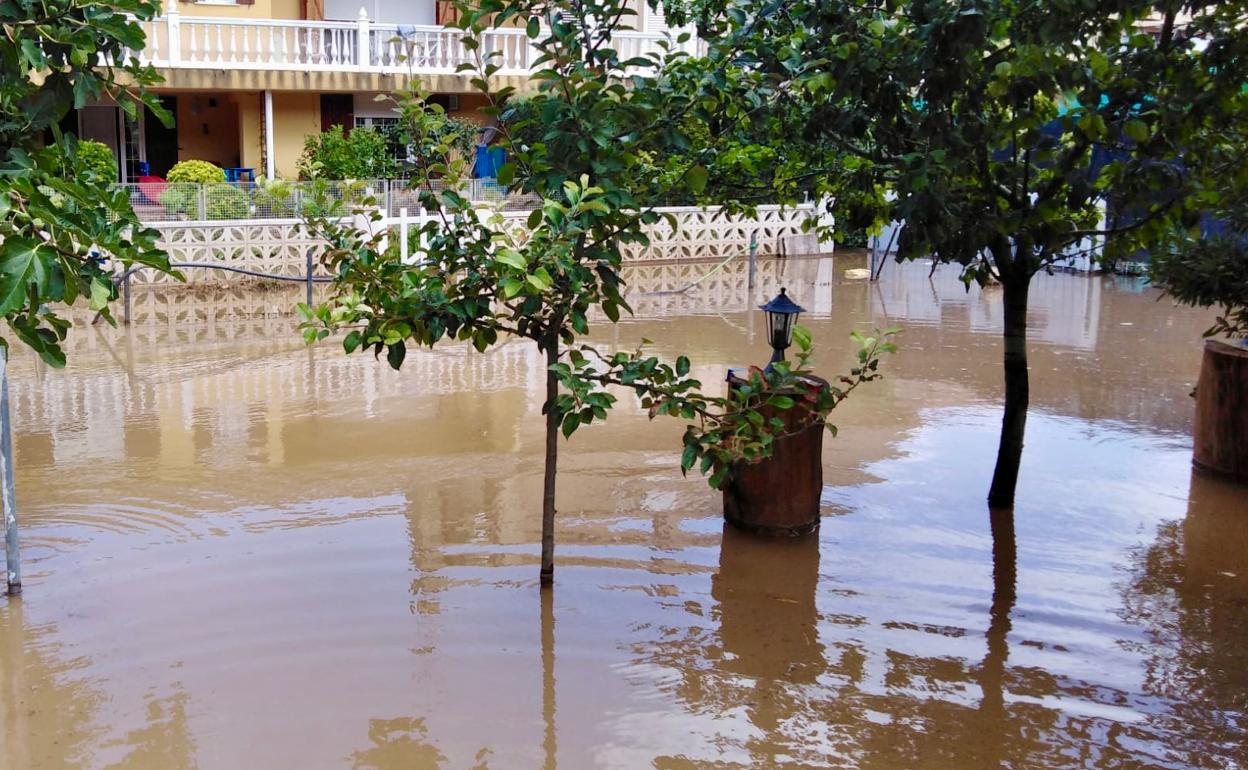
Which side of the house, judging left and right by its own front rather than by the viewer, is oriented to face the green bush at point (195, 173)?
front

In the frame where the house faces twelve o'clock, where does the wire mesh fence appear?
The wire mesh fence is roughly at 12 o'clock from the house.

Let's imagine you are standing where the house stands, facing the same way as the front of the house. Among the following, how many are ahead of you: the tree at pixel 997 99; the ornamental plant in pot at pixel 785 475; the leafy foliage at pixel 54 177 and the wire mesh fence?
4

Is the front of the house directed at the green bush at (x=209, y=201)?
yes

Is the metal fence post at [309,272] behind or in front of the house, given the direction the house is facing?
in front

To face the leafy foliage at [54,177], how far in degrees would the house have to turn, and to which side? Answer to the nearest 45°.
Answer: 0° — it already faces it

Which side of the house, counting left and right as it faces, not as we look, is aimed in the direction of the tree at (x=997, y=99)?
front

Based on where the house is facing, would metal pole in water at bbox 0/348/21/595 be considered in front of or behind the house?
in front

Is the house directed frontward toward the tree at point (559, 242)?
yes

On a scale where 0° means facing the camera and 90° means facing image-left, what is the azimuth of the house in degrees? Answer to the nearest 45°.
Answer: approximately 0°

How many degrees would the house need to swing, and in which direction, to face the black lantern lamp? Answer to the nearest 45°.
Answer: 0° — it already faces it

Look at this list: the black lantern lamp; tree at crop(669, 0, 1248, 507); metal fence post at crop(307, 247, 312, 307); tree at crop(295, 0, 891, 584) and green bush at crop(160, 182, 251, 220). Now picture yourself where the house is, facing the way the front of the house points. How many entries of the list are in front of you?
5
